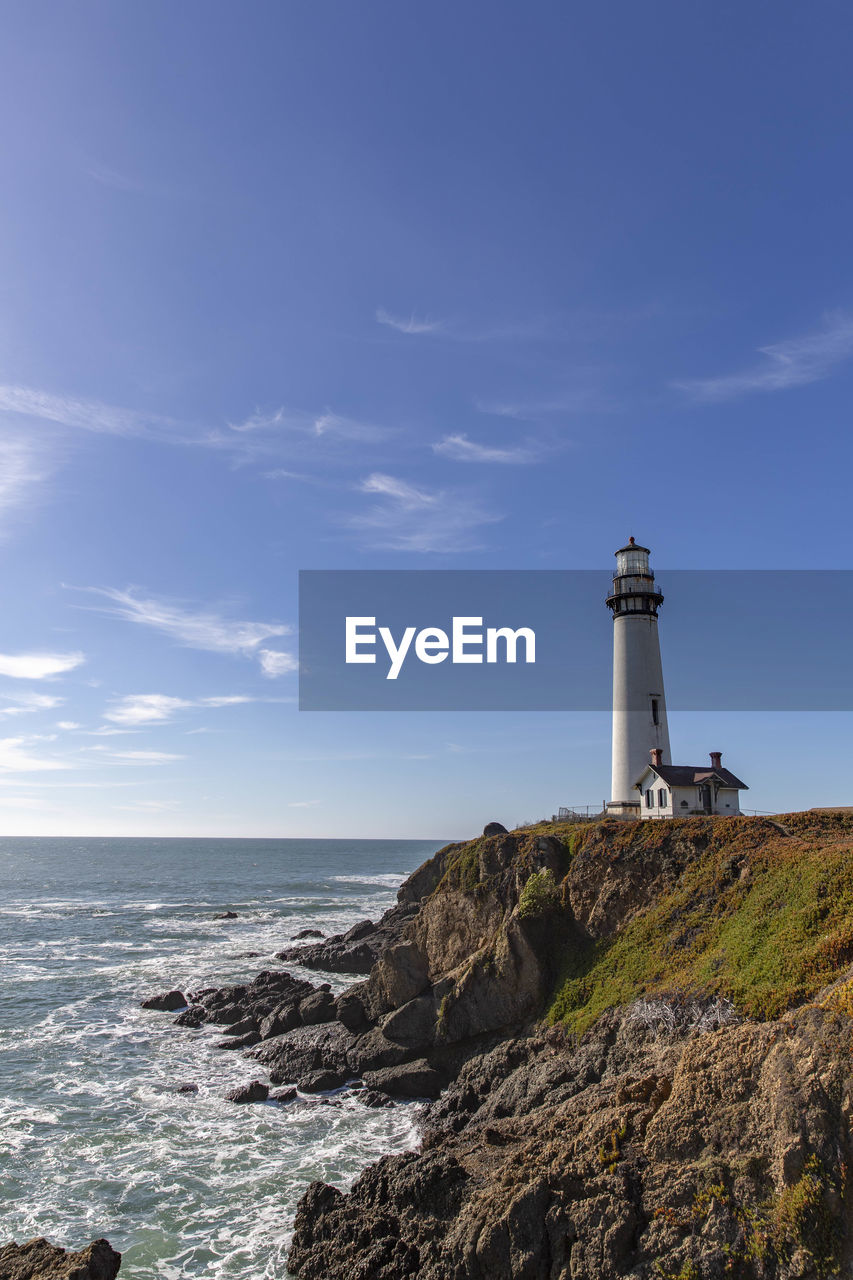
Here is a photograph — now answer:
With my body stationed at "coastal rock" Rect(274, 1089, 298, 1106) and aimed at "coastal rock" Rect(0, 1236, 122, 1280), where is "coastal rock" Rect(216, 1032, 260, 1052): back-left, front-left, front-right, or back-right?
back-right

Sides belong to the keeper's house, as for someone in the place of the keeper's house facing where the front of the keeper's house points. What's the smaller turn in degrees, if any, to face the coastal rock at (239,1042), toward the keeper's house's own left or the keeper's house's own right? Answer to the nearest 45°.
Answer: approximately 90° to the keeper's house's own right

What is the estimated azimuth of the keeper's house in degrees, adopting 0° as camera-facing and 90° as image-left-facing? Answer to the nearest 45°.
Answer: approximately 315°

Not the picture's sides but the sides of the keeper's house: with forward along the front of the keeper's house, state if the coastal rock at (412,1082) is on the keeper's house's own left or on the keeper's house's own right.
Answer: on the keeper's house's own right

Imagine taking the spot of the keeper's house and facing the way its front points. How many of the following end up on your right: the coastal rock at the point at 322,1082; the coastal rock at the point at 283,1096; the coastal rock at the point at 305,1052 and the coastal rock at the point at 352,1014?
4

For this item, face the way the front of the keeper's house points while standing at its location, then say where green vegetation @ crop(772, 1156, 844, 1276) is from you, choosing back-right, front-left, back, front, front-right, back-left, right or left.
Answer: front-right

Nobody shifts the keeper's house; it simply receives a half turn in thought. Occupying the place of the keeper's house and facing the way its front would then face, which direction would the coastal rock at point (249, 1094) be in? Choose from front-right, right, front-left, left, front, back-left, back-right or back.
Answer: left
